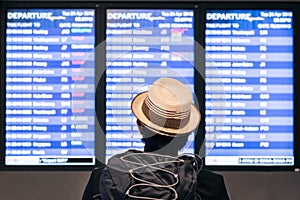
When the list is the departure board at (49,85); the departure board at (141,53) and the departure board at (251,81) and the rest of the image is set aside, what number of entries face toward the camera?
3

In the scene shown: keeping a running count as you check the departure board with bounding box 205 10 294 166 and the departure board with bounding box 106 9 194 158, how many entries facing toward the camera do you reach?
2

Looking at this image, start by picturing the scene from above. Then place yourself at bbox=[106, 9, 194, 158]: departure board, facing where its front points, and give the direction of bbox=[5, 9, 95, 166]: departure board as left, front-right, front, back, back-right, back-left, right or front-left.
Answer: right

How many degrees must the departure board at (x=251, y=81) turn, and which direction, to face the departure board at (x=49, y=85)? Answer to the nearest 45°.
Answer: approximately 90° to its right

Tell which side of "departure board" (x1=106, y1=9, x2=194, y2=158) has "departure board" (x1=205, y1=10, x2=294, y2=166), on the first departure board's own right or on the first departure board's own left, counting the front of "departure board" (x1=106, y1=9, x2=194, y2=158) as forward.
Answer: on the first departure board's own left

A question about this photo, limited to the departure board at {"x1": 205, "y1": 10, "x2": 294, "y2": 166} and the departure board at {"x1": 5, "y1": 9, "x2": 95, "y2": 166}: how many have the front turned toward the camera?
2

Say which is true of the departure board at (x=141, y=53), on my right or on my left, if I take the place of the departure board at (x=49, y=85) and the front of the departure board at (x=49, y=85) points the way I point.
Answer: on my left

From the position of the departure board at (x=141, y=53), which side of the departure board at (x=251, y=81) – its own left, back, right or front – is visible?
right

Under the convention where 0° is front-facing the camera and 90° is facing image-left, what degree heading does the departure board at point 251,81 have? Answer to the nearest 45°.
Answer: approximately 0°

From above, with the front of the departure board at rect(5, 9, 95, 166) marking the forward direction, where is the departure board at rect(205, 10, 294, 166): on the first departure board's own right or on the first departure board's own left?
on the first departure board's own left
